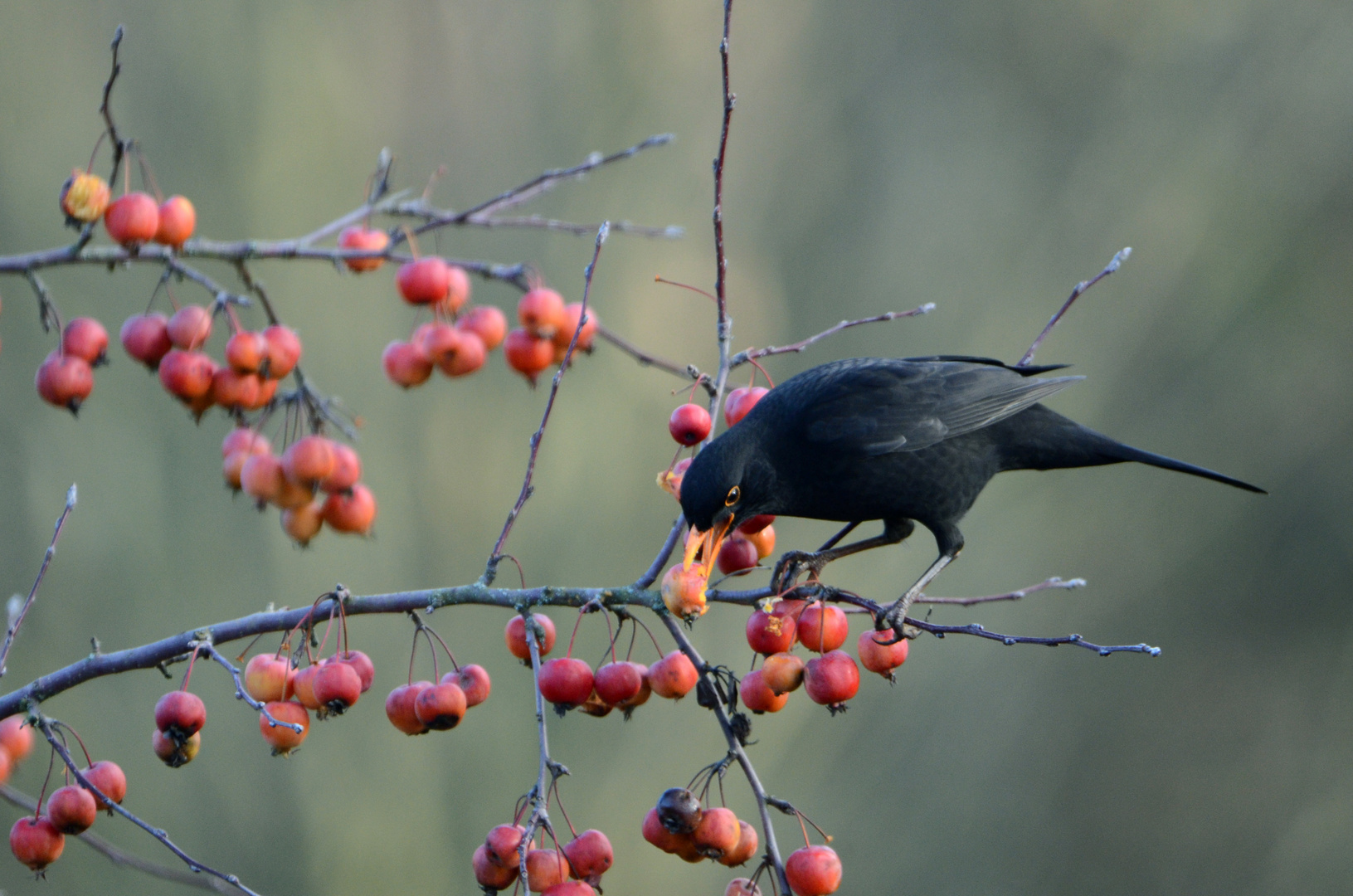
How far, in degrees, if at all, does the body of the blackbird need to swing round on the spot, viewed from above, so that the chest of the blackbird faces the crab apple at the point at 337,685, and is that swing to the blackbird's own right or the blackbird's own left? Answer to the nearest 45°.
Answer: approximately 45° to the blackbird's own left

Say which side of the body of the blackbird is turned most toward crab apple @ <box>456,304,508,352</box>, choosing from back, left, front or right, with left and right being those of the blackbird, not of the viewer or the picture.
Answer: front

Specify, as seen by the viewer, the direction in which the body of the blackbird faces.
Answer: to the viewer's left

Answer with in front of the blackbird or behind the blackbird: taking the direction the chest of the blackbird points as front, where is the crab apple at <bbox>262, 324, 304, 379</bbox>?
in front

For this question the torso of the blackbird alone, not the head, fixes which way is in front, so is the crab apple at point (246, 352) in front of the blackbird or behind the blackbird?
in front

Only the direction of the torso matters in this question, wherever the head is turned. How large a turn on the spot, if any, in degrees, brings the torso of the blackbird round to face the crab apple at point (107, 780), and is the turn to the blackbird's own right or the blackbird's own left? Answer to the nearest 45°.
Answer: approximately 45° to the blackbird's own left

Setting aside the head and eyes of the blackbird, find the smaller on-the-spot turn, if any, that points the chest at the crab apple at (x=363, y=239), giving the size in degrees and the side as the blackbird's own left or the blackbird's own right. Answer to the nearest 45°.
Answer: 0° — it already faces it

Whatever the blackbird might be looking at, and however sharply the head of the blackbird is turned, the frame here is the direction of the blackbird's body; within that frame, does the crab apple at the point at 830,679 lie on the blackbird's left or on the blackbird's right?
on the blackbird's left

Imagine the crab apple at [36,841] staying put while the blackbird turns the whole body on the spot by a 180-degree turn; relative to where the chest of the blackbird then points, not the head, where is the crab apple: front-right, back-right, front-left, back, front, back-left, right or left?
back-right
